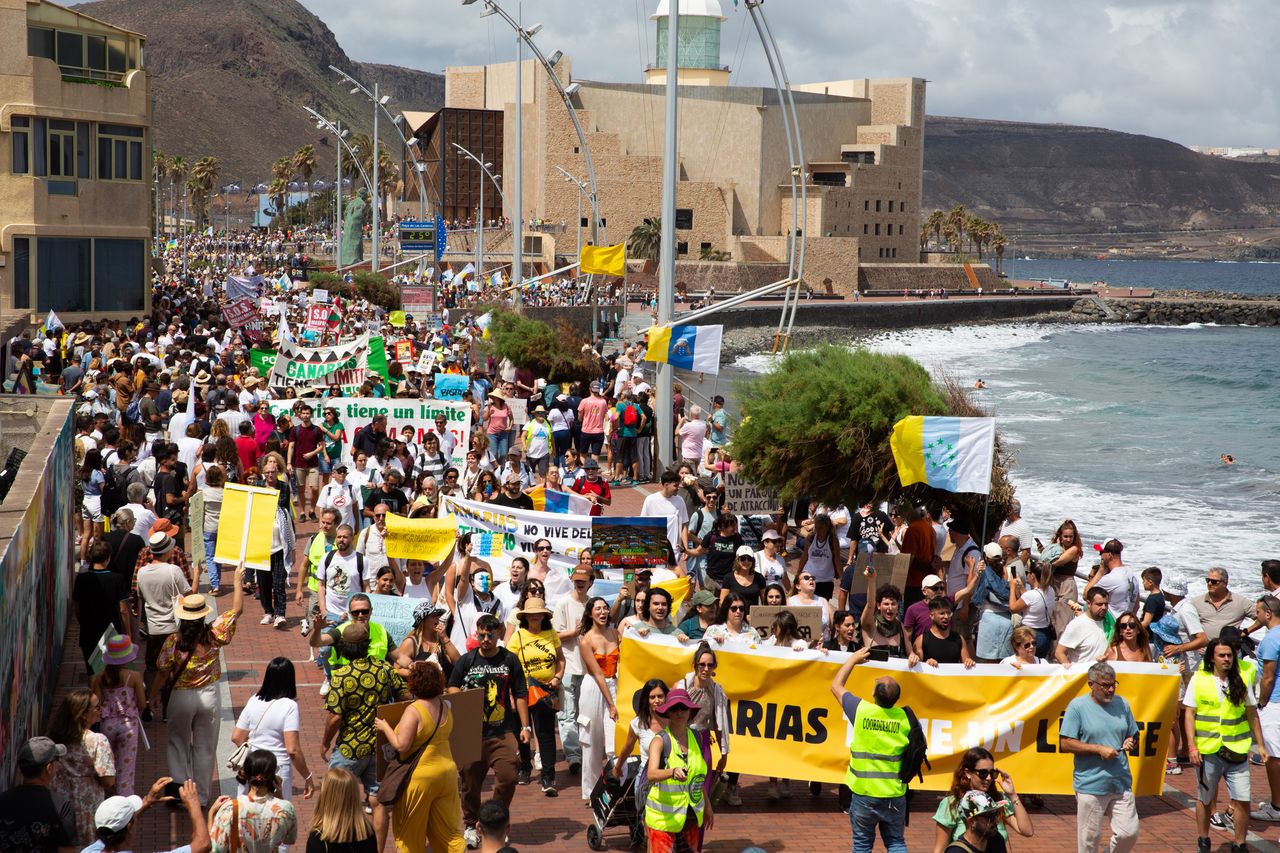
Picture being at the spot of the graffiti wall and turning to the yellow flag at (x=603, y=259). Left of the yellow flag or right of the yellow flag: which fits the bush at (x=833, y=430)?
right

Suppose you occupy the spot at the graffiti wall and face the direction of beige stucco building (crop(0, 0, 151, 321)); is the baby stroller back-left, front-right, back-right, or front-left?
back-right

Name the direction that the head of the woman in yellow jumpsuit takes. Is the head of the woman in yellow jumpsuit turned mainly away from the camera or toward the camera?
away from the camera

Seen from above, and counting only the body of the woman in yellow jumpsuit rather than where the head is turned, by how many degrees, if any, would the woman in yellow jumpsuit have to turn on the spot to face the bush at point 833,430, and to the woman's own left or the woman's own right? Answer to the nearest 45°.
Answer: approximately 90° to the woman's own right

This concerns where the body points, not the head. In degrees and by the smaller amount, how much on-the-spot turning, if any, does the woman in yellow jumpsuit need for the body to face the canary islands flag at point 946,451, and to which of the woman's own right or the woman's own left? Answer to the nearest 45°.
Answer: approximately 90° to the woman's own right

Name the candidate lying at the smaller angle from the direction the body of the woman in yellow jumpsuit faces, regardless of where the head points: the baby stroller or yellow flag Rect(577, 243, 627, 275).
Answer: the yellow flag

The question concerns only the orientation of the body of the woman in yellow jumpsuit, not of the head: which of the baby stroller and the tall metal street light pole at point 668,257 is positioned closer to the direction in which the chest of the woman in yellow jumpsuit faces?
the tall metal street light pole

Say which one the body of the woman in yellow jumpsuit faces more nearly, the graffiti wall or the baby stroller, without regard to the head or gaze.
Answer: the graffiti wall

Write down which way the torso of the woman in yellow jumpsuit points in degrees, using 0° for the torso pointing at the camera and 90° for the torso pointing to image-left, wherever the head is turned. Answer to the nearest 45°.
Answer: approximately 135°
